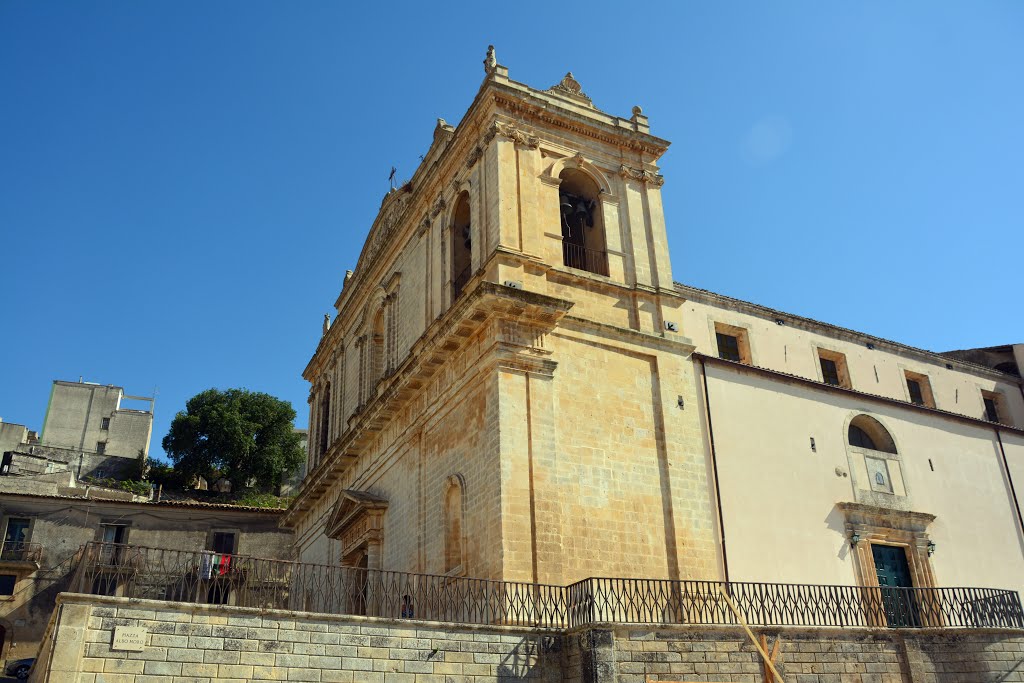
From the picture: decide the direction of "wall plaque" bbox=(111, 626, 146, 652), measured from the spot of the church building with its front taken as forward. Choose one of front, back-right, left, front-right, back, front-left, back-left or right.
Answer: front

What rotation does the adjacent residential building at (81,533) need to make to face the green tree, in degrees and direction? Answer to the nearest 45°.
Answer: approximately 180°

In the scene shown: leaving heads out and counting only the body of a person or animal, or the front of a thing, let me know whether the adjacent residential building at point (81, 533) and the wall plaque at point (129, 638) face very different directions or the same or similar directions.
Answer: same or similar directions

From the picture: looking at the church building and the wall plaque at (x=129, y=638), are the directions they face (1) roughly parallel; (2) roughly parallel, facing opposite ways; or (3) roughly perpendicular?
roughly perpendicular

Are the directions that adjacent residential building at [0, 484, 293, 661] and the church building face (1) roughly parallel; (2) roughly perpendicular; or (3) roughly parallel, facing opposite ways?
roughly perpendicular

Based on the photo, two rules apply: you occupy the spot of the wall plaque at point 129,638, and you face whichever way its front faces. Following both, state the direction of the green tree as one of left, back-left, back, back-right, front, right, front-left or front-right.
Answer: back

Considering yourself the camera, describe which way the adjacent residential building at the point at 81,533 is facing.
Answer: facing the viewer

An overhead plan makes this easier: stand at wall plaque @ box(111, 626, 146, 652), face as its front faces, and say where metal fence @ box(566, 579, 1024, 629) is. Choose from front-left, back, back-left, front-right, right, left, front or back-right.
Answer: left

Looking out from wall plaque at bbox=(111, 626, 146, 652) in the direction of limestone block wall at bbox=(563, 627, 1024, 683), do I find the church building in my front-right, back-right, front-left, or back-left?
front-left

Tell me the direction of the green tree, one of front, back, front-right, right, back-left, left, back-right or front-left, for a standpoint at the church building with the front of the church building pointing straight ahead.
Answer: right

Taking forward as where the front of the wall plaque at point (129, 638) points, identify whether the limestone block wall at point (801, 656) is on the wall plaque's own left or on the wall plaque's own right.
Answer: on the wall plaque's own left

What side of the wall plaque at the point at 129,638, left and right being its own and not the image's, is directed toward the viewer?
front

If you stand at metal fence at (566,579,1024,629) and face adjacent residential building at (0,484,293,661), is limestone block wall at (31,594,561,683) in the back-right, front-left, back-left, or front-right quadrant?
front-left
